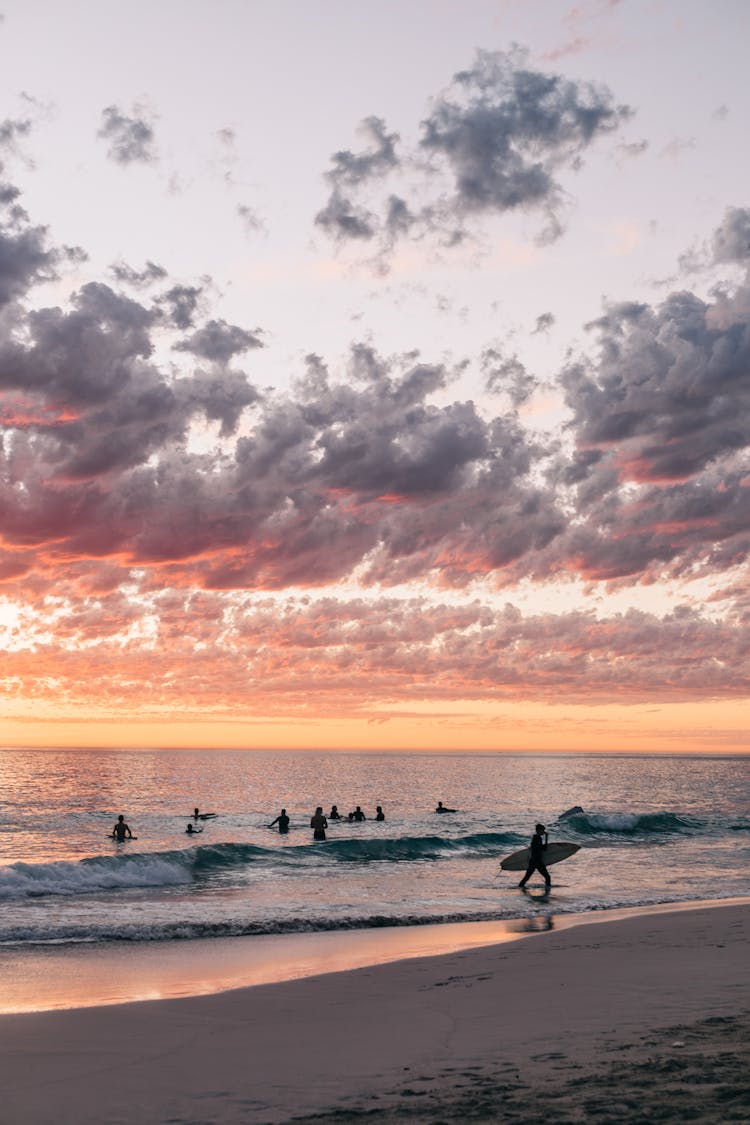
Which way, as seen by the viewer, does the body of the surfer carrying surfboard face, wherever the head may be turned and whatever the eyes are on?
to the viewer's right
